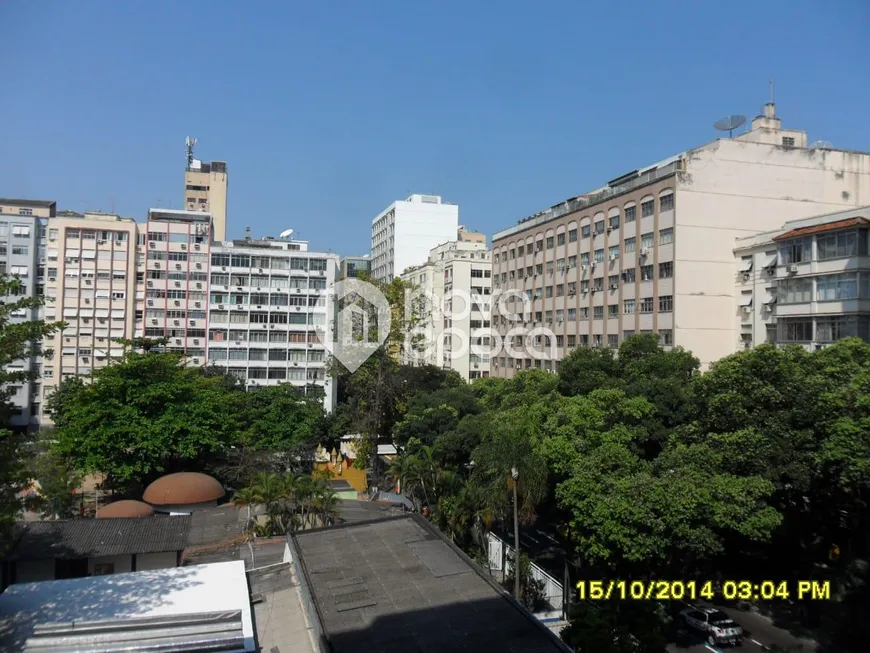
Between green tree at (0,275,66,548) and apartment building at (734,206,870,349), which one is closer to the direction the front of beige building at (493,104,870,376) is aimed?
the green tree

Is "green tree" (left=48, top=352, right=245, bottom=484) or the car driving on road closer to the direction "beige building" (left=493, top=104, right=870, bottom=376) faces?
the green tree

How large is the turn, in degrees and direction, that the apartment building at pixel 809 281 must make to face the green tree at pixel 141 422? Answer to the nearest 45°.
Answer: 0° — it already faces it

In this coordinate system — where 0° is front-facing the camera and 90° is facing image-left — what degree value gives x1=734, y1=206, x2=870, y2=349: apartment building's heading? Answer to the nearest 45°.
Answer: approximately 45°

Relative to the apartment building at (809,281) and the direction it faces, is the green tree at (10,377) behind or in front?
in front

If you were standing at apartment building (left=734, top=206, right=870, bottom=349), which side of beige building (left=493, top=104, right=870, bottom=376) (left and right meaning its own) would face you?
left

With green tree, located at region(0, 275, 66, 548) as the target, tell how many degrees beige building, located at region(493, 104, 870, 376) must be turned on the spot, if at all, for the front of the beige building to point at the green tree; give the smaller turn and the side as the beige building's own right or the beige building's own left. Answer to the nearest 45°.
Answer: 0° — it already faces it

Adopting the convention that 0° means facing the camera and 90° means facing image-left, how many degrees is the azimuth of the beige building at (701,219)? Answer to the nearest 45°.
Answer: approximately 45°

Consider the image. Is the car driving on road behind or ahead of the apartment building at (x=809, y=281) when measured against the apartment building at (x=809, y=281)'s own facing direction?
ahead

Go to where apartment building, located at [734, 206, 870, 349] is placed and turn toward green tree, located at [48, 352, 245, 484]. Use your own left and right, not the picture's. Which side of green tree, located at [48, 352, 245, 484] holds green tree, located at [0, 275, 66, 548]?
left

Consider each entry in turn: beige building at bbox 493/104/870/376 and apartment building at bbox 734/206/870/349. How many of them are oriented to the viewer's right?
0

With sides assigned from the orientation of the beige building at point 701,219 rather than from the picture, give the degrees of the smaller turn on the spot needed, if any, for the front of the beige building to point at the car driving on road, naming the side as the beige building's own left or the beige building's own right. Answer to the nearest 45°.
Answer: approximately 45° to the beige building's own left

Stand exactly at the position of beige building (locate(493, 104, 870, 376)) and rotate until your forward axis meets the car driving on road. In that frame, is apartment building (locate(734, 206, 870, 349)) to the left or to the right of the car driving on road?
left
